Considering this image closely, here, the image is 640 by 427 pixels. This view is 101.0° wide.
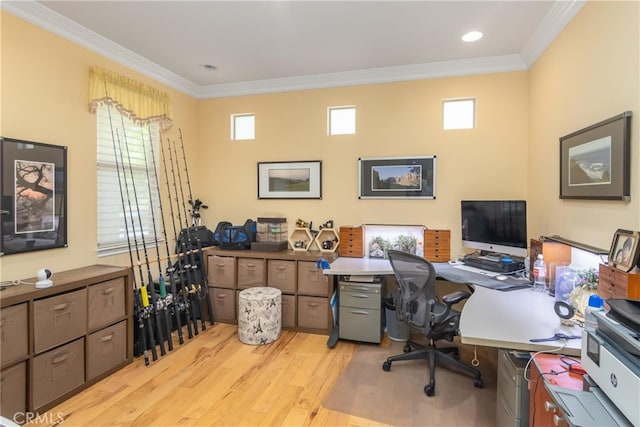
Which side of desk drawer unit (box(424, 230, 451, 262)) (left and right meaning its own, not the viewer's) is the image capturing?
front

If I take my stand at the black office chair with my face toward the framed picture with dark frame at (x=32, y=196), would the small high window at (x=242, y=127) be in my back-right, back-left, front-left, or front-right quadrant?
front-right

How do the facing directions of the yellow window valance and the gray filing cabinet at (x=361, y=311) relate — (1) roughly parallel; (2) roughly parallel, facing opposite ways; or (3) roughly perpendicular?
roughly perpendicular

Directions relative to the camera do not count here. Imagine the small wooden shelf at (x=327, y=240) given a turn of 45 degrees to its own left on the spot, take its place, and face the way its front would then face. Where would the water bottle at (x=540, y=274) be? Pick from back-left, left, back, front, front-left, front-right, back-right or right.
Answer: front

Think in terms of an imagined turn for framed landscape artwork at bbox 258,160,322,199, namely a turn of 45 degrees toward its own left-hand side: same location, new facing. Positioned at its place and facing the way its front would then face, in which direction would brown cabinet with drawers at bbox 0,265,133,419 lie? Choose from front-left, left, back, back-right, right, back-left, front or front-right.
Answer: right

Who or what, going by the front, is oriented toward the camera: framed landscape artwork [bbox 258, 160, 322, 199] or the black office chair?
the framed landscape artwork

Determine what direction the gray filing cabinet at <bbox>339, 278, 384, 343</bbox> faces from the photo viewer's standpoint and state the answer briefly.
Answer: facing the viewer

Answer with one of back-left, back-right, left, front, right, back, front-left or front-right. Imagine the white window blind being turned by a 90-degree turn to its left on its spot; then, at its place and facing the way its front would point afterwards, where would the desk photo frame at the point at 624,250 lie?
right

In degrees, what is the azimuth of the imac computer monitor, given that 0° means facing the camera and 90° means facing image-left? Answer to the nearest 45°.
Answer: approximately 45°

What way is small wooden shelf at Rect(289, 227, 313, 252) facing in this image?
toward the camera

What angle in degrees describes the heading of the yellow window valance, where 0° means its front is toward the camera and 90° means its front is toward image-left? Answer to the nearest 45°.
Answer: approximately 315°

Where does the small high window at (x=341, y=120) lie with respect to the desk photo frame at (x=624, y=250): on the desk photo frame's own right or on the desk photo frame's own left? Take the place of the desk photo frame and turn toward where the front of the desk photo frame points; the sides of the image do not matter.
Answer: on the desk photo frame's own right

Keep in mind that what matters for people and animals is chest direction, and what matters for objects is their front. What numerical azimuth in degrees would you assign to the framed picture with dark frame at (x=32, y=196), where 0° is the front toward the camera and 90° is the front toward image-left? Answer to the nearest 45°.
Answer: approximately 315°

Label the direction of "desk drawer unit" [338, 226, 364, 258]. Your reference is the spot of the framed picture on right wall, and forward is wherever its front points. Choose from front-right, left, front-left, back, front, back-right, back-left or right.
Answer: front-right

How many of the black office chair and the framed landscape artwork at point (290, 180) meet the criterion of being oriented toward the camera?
1

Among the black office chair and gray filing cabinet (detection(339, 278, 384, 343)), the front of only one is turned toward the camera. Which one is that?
the gray filing cabinet

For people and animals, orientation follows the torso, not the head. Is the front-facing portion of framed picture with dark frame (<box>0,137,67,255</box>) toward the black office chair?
yes

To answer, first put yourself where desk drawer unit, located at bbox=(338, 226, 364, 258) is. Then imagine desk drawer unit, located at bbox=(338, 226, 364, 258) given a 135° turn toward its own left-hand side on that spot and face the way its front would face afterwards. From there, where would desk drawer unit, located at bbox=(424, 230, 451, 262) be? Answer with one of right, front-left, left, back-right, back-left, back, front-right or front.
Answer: front-right

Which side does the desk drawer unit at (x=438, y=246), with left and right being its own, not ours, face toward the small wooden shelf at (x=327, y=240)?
right

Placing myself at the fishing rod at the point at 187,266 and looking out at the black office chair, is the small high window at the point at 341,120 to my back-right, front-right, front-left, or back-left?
front-left
